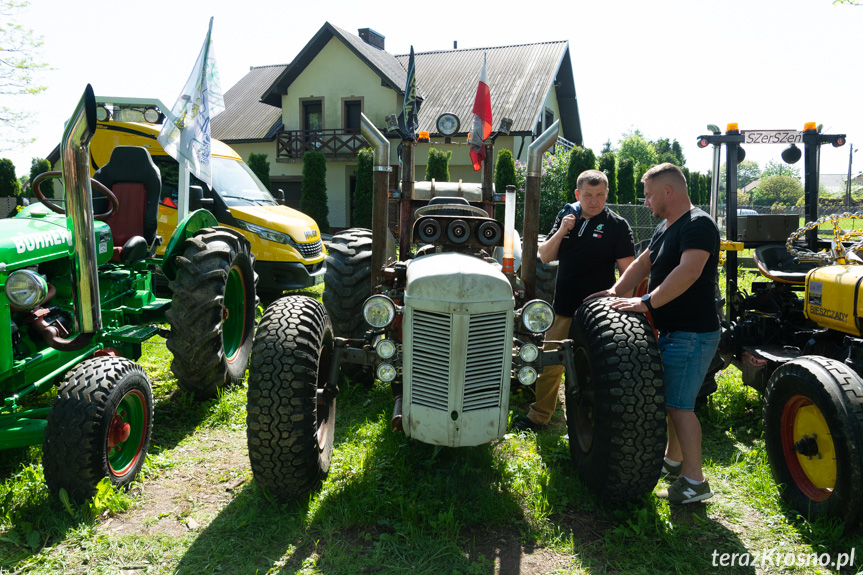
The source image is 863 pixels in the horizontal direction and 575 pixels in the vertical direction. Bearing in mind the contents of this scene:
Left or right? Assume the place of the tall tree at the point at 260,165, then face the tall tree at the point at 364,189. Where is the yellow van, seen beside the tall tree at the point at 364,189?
right

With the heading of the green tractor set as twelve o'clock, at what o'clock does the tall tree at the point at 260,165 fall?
The tall tree is roughly at 5 o'clock from the green tractor.

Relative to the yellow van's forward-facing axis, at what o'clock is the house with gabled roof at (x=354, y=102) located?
The house with gabled roof is roughly at 8 o'clock from the yellow van.

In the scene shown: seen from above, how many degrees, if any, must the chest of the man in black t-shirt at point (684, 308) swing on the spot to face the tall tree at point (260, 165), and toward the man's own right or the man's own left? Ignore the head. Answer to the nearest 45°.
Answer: approximately 45° to the man's own right

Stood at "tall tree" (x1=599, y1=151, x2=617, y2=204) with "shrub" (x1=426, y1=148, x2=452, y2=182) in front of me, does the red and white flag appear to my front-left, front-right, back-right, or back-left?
front-left

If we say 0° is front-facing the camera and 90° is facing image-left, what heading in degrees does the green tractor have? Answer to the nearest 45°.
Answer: approximately 45°

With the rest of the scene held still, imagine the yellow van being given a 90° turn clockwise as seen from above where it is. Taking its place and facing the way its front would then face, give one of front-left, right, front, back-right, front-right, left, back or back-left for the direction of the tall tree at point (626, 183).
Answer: back

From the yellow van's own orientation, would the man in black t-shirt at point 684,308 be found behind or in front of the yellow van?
in front

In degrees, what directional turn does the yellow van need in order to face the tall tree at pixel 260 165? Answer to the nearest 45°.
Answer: approximately 135° to its left

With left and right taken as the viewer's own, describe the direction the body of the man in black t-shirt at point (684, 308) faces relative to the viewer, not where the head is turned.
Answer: facing to the left of the viewer

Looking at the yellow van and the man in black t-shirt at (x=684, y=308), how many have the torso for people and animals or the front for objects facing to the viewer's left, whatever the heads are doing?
1

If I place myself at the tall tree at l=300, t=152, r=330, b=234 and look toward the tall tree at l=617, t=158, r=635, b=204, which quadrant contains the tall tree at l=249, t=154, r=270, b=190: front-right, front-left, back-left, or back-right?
back-left

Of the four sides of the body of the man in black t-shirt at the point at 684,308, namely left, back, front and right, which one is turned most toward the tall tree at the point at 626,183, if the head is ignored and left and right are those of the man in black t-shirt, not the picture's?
right

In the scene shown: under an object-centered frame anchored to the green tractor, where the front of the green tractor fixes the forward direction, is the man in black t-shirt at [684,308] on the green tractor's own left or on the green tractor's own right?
on the green tractor's own left

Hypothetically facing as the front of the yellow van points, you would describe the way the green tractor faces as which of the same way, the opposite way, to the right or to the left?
to the right

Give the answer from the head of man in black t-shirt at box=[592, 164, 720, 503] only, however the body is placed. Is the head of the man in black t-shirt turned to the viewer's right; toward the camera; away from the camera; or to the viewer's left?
to the viewer's left
